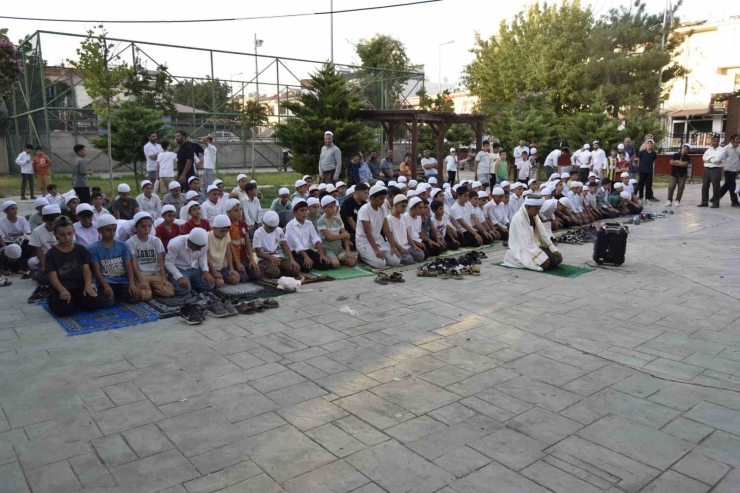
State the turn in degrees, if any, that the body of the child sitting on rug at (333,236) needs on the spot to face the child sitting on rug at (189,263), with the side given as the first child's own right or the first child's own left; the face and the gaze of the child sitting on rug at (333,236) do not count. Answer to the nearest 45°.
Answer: approximately 90° to the first child's own right

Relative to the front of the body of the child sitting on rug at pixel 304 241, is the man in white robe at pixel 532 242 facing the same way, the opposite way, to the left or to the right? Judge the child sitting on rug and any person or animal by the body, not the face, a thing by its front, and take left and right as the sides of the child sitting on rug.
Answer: the same way

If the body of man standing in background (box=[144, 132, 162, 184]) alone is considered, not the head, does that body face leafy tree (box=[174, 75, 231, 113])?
no

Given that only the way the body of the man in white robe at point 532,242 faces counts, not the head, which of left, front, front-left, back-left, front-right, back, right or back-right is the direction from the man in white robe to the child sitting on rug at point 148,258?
right

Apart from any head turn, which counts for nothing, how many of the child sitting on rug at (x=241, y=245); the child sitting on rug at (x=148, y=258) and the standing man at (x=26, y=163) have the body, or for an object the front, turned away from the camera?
0

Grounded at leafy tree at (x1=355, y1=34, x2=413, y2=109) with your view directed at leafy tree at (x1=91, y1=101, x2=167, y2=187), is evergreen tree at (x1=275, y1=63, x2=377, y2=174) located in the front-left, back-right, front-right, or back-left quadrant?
front-left

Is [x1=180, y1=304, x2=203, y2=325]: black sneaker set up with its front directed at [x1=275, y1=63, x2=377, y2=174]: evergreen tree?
no

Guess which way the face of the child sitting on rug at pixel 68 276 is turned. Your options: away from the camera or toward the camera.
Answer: toward the camera

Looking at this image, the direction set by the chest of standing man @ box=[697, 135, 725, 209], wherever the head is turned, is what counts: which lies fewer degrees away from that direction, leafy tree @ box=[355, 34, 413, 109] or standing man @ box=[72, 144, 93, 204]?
the standing man

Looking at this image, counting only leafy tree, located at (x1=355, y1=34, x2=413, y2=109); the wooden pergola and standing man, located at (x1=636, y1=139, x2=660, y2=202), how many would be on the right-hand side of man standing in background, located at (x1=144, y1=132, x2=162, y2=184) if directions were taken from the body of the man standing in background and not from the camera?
0

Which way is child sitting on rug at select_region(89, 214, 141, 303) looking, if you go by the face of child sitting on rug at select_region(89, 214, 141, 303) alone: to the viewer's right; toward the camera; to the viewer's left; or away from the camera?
toward the camera

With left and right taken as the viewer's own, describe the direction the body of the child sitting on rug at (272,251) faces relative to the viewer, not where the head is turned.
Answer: facing the viewer and to the right of the viewer

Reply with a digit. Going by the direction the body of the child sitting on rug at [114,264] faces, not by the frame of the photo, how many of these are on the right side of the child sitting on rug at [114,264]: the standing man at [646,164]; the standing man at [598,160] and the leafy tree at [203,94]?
0

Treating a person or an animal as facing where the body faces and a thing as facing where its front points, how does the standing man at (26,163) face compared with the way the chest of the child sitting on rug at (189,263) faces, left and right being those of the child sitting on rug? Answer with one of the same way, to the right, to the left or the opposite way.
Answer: the same way
